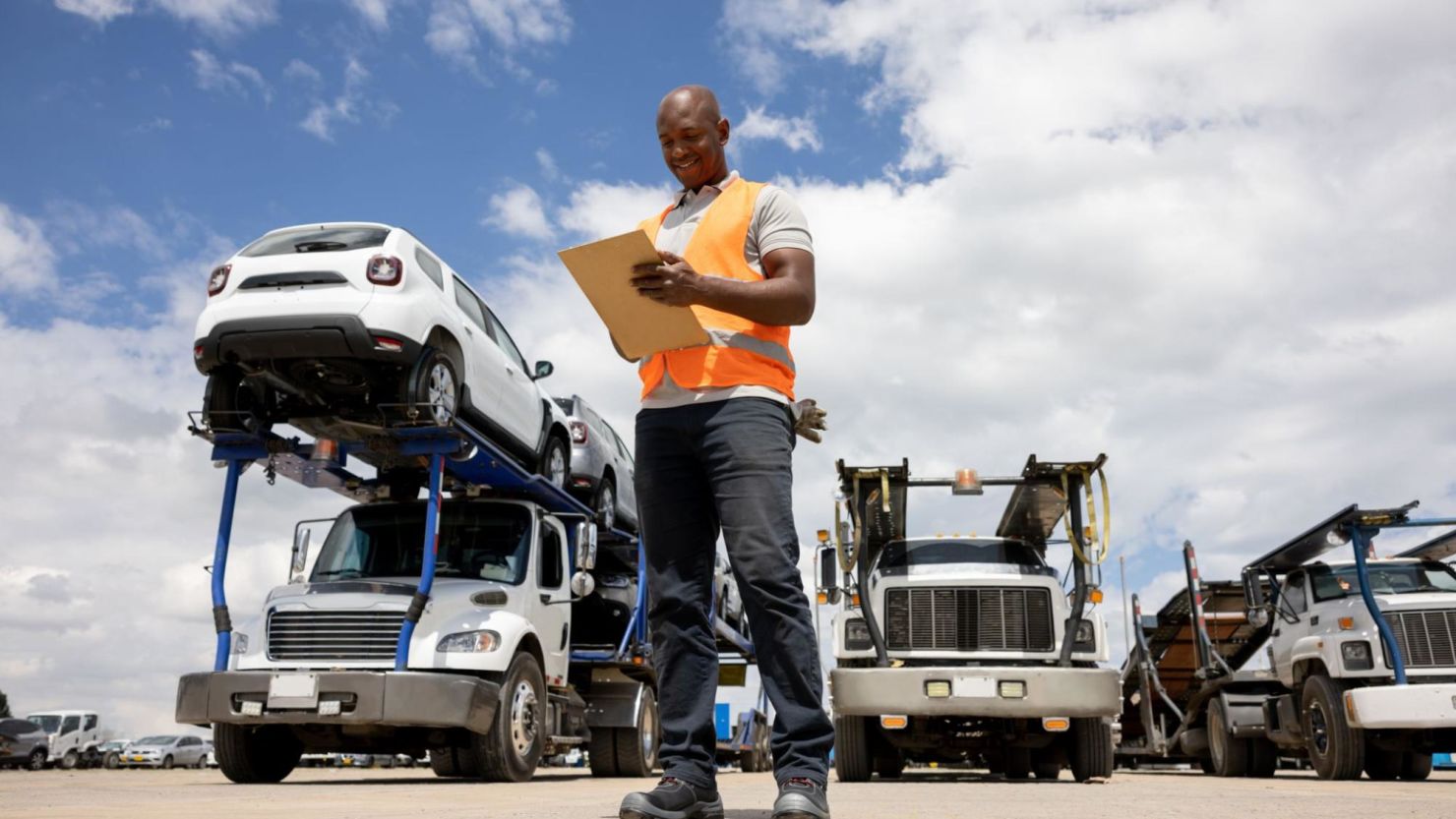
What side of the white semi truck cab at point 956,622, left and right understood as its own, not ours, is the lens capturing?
front

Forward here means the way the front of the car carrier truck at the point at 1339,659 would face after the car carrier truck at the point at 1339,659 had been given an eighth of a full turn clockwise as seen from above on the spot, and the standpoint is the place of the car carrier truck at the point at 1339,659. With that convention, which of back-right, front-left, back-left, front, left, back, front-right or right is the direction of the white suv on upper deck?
front-right

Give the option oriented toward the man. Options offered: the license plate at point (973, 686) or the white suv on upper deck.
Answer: the license plate

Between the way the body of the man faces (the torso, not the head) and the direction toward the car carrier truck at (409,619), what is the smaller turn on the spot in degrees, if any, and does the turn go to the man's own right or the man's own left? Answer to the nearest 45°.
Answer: approximately 135° to the man's own right

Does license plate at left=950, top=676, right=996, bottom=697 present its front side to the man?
yes

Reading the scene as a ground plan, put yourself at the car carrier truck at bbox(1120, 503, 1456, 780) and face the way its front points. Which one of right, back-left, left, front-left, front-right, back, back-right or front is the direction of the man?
front-right

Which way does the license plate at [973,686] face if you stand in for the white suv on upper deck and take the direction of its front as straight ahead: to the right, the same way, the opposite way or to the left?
the opposite way

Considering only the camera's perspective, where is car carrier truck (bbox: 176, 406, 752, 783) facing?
facing the viewer and to the left of the viewer

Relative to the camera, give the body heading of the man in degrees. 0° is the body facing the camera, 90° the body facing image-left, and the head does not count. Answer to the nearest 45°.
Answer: approximately 45°

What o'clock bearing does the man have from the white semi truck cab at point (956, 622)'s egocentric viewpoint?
The man is roughly at 12 o'clock from the white semi truck cab.

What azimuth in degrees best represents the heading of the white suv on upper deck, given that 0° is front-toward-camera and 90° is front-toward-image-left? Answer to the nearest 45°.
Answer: approximately 225°

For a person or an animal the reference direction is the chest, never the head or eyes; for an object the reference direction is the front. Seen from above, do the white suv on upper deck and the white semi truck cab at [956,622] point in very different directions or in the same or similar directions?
very different directions

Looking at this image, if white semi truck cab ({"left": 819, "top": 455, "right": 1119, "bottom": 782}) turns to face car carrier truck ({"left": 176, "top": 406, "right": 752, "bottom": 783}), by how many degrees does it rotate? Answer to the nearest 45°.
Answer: approximately 45° to its right

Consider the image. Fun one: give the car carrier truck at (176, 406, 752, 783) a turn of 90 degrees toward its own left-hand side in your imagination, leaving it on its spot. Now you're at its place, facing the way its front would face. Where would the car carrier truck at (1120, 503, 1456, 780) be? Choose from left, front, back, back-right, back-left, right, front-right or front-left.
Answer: front-left

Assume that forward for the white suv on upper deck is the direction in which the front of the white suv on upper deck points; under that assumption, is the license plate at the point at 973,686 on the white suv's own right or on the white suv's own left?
on the white suv's own right

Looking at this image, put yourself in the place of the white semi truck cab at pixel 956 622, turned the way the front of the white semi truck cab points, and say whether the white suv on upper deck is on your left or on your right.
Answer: on your right

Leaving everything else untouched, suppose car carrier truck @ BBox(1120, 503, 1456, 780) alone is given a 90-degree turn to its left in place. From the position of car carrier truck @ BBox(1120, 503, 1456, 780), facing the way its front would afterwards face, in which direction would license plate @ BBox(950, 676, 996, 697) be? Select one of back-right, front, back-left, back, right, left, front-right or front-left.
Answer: back
